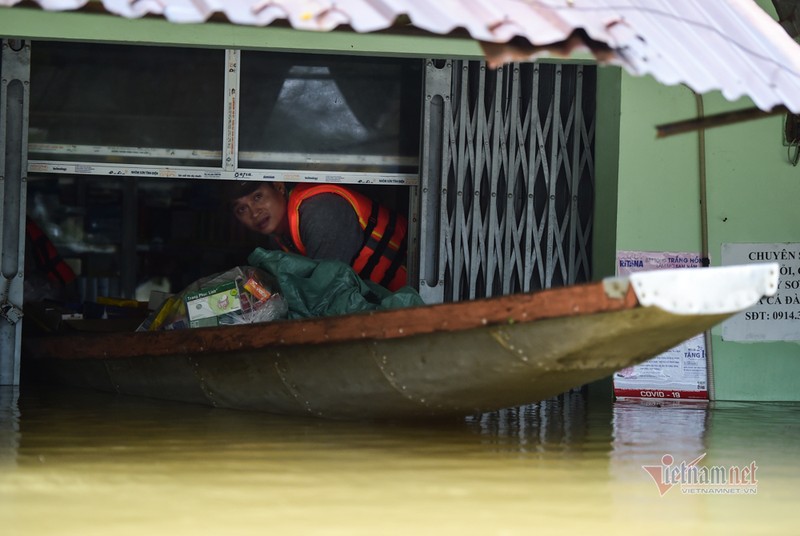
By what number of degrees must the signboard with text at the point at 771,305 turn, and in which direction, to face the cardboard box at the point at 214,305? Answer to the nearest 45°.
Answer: approximately 45° to its right

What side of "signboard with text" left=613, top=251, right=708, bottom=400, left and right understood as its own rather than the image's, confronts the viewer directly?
front

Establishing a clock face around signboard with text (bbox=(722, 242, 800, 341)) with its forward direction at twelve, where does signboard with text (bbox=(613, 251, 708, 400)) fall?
signboard with text (bbox=(613, 251, 708, 400)) is roughly at 2 o'clock from signboard with text (bbox=(722, 242, 800, 341)).

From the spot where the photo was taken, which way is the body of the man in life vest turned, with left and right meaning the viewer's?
facing to the left of the viewer

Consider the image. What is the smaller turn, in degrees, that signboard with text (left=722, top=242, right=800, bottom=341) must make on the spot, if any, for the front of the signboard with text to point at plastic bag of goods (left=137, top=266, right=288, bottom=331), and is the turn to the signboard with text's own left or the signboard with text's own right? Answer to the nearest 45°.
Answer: approximately 45° to the signboard with text's own right

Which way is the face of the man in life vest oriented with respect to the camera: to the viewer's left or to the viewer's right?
to the viewer's left

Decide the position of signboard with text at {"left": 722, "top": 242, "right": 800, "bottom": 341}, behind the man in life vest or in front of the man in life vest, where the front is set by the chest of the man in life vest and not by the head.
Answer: behind
